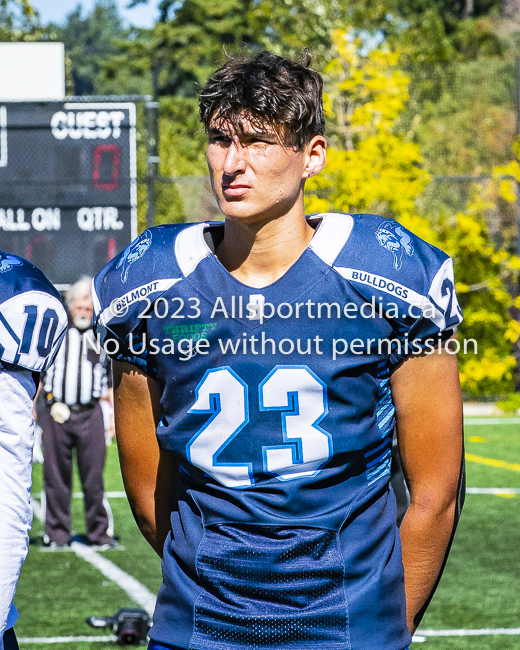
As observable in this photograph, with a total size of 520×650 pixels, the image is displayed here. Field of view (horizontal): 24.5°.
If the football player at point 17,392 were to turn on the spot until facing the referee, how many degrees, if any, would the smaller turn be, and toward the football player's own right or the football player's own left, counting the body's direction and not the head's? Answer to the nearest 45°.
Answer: approximately 135° to the football player's own right

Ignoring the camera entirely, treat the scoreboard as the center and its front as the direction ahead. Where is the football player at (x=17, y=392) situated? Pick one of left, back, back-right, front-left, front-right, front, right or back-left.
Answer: front

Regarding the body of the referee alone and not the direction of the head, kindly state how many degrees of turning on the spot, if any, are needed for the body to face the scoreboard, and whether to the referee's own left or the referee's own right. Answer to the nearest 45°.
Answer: approximately 180°

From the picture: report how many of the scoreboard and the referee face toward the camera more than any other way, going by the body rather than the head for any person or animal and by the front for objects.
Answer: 2

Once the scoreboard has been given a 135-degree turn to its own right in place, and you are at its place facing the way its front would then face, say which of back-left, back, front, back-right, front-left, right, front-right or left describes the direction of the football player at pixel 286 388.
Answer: back-left

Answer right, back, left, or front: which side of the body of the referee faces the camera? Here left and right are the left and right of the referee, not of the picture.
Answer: front

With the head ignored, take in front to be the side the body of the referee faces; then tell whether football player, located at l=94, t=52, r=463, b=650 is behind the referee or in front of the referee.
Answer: in front

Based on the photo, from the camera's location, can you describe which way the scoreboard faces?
facing the viewer

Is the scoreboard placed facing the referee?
yes

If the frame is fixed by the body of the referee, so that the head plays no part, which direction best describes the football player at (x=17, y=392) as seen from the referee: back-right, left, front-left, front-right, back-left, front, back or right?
front

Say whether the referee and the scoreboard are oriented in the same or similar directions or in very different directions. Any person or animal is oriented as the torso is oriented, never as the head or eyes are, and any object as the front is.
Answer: same or similar directions

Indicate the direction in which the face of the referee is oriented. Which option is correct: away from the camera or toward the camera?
toward the camera

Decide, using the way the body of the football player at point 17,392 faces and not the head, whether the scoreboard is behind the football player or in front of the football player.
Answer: behind

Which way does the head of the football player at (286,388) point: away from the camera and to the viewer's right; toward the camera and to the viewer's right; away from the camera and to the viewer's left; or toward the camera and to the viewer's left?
toward the camera and to the viewer's left
